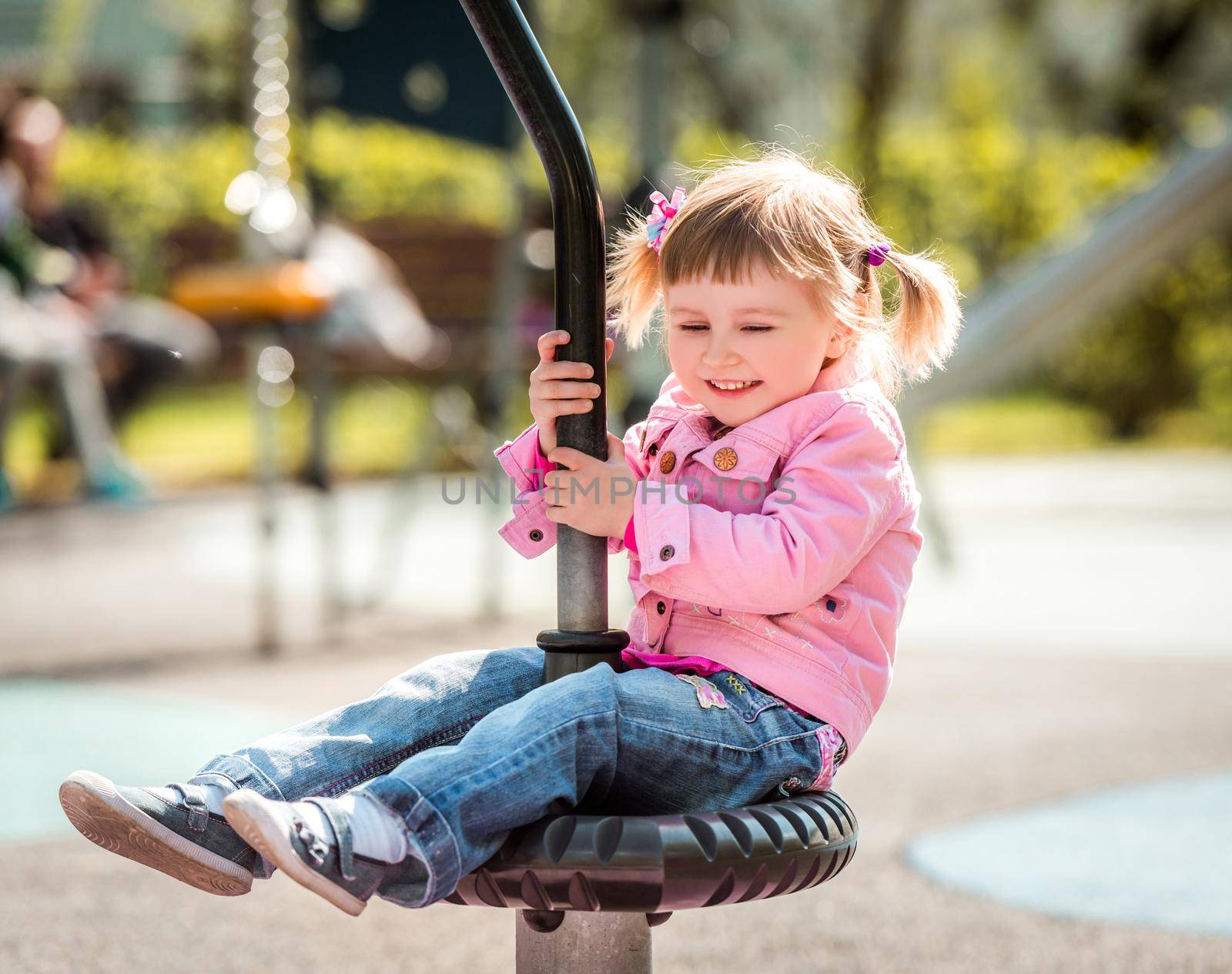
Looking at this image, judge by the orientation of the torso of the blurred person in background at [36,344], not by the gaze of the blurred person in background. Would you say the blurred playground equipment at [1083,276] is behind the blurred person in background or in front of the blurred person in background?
in front

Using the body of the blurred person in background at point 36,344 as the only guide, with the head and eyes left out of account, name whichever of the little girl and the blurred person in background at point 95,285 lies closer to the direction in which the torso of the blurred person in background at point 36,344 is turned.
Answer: the little girl

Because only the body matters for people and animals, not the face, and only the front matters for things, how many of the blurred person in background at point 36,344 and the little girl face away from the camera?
0

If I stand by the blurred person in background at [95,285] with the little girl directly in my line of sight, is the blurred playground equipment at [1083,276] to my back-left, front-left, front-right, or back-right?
front-left

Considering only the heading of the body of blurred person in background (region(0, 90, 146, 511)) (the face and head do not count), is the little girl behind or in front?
in front

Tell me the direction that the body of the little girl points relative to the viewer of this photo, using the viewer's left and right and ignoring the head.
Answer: facing the viewer and to the left of the viewer

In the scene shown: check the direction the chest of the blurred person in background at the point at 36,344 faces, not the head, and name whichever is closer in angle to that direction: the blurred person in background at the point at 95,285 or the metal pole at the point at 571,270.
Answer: the metal pole

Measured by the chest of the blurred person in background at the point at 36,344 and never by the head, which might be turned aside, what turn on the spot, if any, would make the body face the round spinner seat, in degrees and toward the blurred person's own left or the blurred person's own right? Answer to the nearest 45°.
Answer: approximately 45° to the blurred person's own right

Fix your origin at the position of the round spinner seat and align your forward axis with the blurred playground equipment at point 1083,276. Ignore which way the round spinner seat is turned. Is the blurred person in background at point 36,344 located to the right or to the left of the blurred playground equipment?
left

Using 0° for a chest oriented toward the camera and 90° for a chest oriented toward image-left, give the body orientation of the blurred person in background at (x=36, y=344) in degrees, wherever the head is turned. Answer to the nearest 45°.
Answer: approximately 315°

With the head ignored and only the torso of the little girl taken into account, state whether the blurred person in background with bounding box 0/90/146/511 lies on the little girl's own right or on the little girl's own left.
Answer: on the little girl's own right

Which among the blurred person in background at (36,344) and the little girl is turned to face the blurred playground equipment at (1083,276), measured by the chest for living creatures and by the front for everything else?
the blurred person in background

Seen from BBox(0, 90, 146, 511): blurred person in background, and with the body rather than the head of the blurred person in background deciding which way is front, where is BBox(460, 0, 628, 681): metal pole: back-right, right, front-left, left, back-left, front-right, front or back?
front-right

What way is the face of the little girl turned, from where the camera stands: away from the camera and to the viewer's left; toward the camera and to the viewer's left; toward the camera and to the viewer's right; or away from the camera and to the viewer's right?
toward the camera and to the viewer's left
